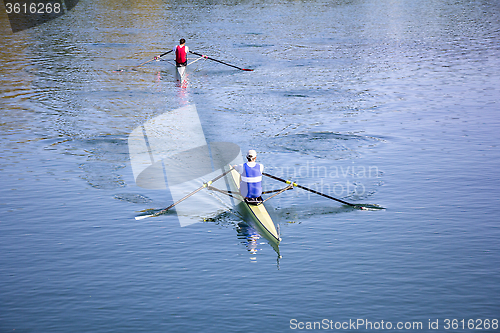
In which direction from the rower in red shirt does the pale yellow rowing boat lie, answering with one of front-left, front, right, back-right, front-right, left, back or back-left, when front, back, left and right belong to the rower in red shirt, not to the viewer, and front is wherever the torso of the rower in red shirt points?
back

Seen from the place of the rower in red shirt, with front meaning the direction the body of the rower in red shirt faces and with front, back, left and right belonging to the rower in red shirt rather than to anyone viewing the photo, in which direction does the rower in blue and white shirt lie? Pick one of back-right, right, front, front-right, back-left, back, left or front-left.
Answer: back

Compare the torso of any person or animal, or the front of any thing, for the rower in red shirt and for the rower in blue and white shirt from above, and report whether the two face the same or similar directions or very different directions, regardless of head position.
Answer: same or similar directions

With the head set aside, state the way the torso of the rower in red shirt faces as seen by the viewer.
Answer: away from the camera

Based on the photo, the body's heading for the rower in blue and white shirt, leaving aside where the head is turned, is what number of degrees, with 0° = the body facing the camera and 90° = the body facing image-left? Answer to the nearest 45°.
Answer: approximately 180°
